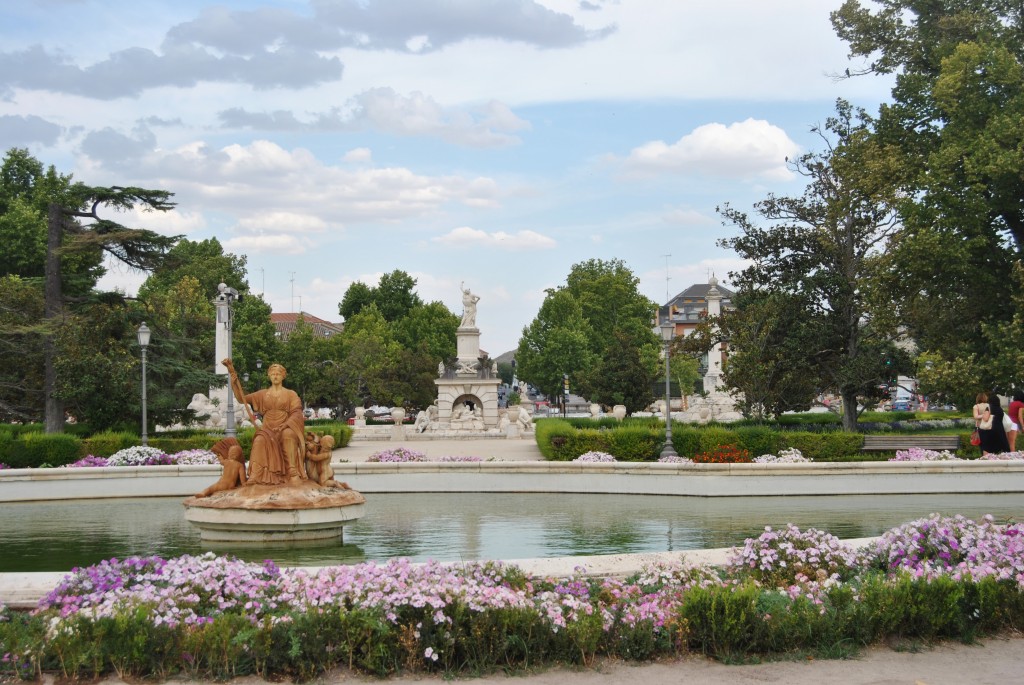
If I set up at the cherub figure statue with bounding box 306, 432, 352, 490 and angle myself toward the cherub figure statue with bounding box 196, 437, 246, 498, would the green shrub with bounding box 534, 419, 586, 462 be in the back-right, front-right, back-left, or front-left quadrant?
back-right

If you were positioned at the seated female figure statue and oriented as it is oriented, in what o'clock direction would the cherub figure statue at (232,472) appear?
The cherub figure statue is roughly at 4 o'clock from the seated female figure statue.

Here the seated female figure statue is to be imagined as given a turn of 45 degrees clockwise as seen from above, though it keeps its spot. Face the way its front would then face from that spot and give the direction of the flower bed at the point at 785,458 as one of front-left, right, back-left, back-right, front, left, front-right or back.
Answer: back

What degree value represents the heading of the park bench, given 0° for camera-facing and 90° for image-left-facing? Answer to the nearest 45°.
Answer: approximately 0°

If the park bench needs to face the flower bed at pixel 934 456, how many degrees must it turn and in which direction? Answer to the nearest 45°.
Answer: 0° — it already faces it

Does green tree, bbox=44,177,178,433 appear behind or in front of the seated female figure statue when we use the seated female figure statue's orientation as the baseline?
behind

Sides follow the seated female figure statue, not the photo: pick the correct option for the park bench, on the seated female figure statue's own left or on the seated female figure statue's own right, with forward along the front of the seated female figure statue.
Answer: on the seated female figure statue's own left

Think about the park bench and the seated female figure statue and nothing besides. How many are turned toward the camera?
2

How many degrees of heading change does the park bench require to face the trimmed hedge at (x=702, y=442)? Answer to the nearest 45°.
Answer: approximately 90° to its right

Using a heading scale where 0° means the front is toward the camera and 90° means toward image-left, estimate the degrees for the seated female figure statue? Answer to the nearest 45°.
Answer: approximately 0°
